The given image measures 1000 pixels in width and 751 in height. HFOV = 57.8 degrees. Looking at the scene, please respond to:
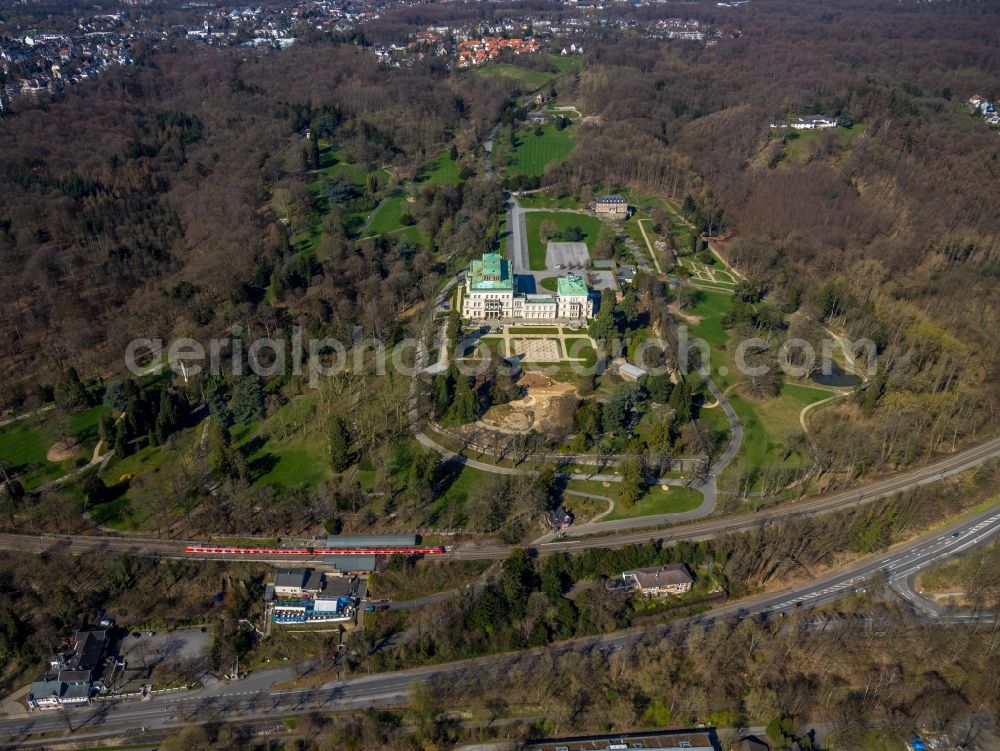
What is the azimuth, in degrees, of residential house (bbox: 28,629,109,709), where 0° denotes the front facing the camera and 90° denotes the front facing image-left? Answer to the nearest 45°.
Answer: approximately 0°

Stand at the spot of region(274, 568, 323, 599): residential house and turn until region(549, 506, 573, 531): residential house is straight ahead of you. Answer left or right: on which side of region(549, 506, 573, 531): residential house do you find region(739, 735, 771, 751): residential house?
right

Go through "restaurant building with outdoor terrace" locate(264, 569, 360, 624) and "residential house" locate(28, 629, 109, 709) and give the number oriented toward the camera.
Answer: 2

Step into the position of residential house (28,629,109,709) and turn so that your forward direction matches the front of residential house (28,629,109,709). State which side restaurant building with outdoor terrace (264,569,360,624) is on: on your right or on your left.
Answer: on your left

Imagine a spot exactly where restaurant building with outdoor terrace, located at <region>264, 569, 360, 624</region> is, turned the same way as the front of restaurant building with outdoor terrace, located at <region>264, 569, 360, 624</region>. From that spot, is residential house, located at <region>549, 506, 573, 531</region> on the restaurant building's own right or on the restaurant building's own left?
on the restaurant building's own left

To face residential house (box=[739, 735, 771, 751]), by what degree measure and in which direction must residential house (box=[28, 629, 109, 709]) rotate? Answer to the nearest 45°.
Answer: approximately 45° to its left

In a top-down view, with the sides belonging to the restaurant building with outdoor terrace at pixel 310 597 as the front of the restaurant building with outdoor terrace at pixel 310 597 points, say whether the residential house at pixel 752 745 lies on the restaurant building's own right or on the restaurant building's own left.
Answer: on the restaurant building's own left
